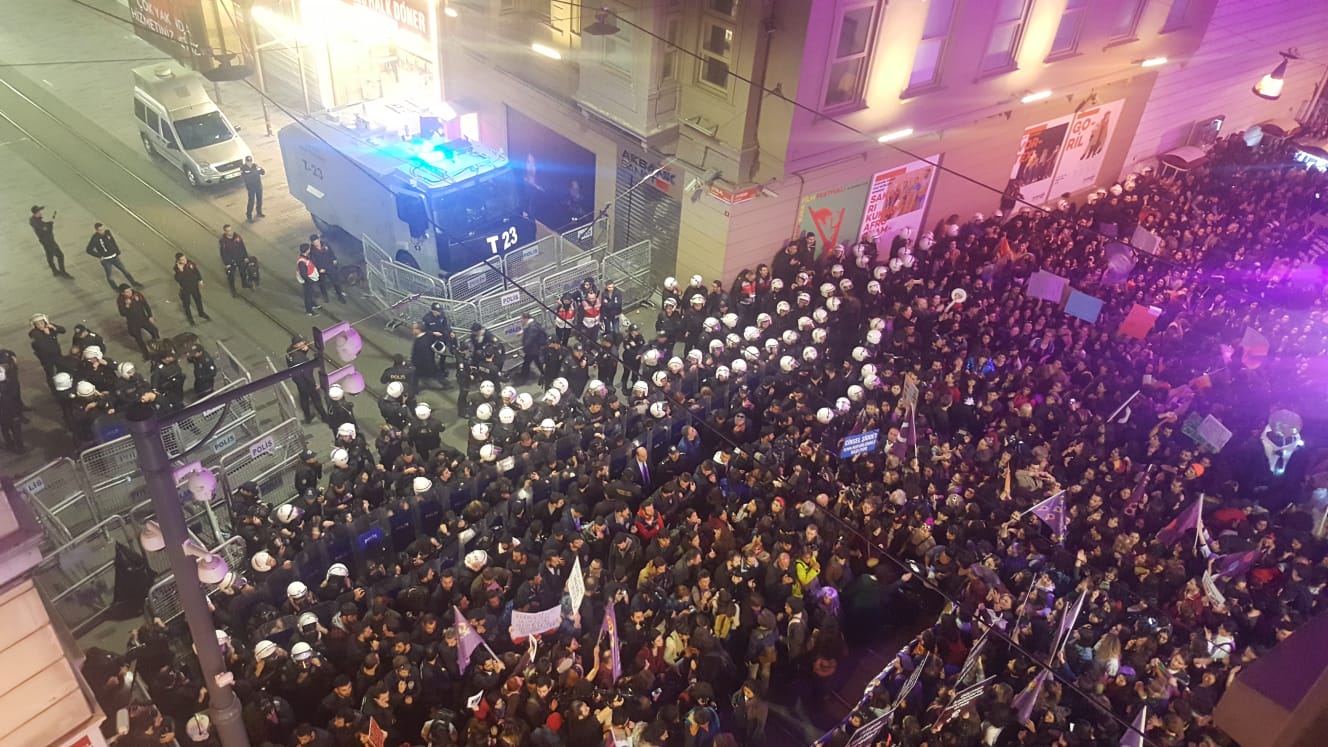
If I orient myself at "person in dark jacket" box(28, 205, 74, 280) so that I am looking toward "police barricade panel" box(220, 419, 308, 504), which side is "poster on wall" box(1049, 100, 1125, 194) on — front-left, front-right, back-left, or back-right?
front-left

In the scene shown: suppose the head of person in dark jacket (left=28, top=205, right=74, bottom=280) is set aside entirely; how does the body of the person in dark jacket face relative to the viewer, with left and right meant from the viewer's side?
facing the viewer and to the right of the viewer

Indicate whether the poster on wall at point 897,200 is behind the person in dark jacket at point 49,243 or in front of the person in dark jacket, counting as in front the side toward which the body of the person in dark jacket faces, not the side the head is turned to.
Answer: in front

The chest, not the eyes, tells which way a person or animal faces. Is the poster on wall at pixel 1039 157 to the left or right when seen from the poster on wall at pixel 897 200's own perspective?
on its left

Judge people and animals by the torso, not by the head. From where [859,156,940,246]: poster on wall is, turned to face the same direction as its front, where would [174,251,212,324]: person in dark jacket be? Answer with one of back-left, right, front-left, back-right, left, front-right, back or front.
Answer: right

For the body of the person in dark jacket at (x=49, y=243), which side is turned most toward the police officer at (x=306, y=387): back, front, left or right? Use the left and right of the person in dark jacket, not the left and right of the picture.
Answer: front

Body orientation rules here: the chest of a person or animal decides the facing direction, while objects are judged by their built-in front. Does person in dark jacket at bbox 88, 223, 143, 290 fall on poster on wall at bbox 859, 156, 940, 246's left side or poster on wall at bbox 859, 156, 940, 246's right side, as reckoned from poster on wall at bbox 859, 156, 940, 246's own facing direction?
on its right

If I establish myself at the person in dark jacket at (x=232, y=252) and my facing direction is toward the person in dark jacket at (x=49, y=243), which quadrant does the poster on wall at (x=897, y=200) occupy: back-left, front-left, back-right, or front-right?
back-right

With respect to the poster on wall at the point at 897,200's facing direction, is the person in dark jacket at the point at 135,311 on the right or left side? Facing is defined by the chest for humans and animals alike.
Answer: on its right

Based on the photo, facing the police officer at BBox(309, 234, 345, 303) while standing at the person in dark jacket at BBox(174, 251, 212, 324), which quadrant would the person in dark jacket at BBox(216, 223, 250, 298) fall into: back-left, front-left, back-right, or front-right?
front-left

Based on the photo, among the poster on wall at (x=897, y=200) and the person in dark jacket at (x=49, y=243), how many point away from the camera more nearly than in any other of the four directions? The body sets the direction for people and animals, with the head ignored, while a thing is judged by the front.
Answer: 0

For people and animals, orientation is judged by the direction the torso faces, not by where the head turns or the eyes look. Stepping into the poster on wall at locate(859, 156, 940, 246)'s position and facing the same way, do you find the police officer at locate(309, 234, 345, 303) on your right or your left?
on your right

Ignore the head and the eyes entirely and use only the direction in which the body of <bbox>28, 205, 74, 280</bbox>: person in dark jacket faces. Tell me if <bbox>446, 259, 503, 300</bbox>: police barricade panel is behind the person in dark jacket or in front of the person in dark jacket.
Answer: in front

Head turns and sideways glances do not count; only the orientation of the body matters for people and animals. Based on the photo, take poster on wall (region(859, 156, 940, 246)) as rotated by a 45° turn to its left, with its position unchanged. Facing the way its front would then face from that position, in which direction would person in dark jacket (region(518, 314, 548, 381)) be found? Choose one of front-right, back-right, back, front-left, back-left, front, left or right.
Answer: back-right
